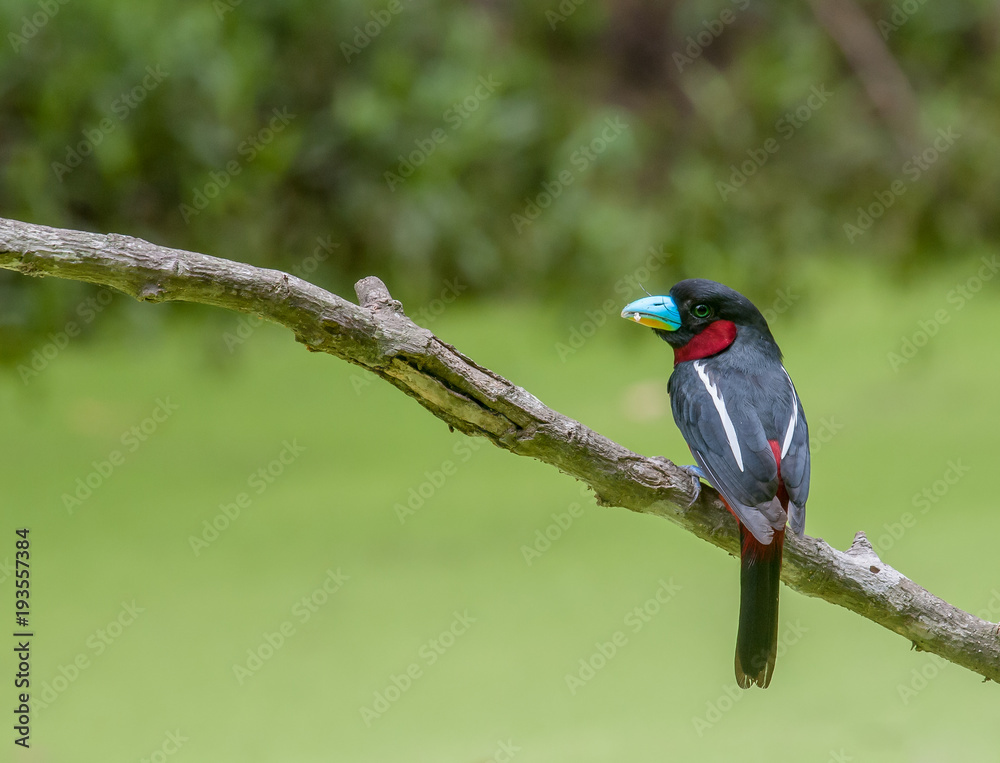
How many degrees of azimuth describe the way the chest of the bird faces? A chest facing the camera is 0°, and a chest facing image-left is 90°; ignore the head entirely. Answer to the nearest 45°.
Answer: approximately 135°
